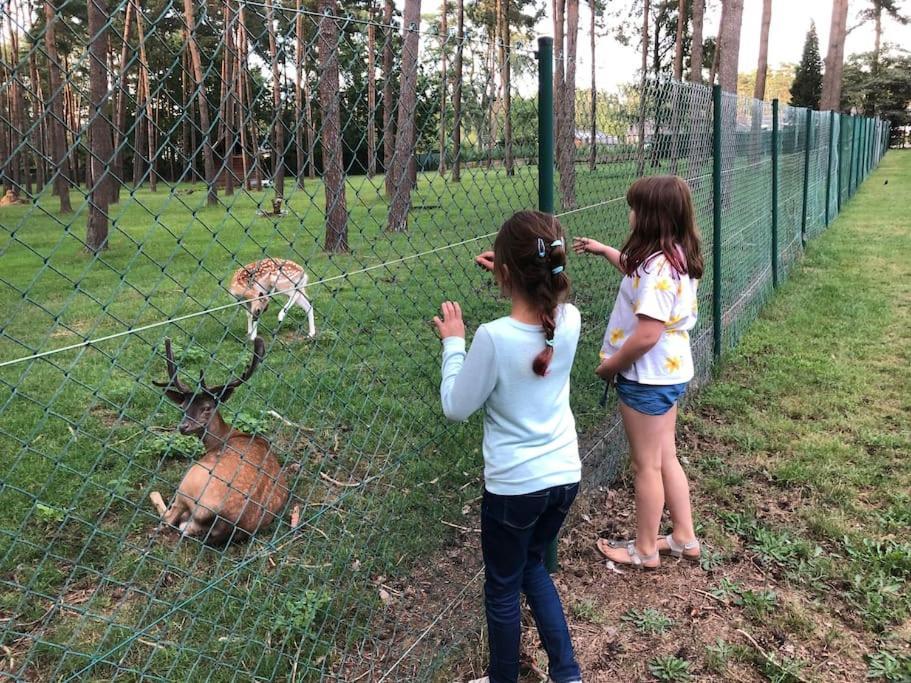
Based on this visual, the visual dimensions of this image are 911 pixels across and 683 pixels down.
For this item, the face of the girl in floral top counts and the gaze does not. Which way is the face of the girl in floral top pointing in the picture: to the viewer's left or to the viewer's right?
to the viewer's left

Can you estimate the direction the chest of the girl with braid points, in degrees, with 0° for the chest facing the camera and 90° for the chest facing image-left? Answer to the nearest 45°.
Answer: approximately 135°

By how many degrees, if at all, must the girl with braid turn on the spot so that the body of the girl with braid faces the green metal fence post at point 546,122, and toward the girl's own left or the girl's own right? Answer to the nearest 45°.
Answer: approximately 45° to the girl's own right

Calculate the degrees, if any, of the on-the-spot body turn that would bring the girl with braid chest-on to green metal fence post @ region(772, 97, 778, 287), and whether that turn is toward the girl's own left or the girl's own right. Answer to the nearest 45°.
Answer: approximately 90° to the girl's own right

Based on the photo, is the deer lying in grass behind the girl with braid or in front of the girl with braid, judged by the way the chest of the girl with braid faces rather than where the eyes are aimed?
in front

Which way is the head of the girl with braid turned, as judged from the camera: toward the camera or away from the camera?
away from the camera

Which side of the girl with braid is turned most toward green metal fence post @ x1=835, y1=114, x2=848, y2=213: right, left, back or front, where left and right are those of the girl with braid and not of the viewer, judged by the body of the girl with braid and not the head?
right
